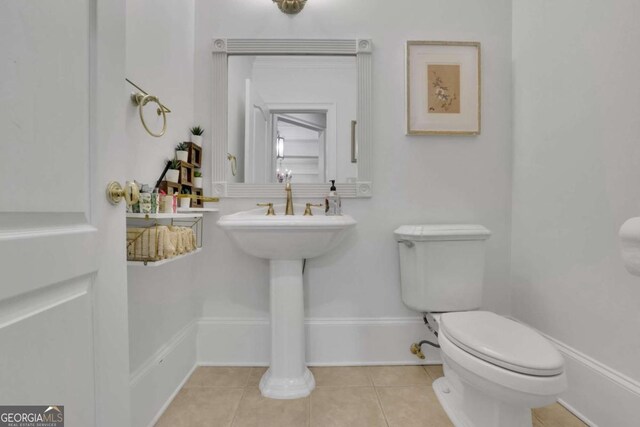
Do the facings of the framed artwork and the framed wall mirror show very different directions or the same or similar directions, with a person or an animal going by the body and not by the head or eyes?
same or similar directions

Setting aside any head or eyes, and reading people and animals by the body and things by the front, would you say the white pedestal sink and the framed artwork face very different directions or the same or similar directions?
same or similar directions

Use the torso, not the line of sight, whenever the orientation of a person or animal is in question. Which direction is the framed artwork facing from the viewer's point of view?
toward the camera

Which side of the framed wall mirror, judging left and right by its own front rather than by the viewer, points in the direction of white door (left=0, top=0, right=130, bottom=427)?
front

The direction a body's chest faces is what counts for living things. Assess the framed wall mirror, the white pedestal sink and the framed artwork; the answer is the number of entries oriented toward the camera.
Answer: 3

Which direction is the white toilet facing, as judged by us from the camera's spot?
facing the viewer and to the right of the viewer

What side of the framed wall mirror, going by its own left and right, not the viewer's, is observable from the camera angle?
front

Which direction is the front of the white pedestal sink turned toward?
toward the camera
